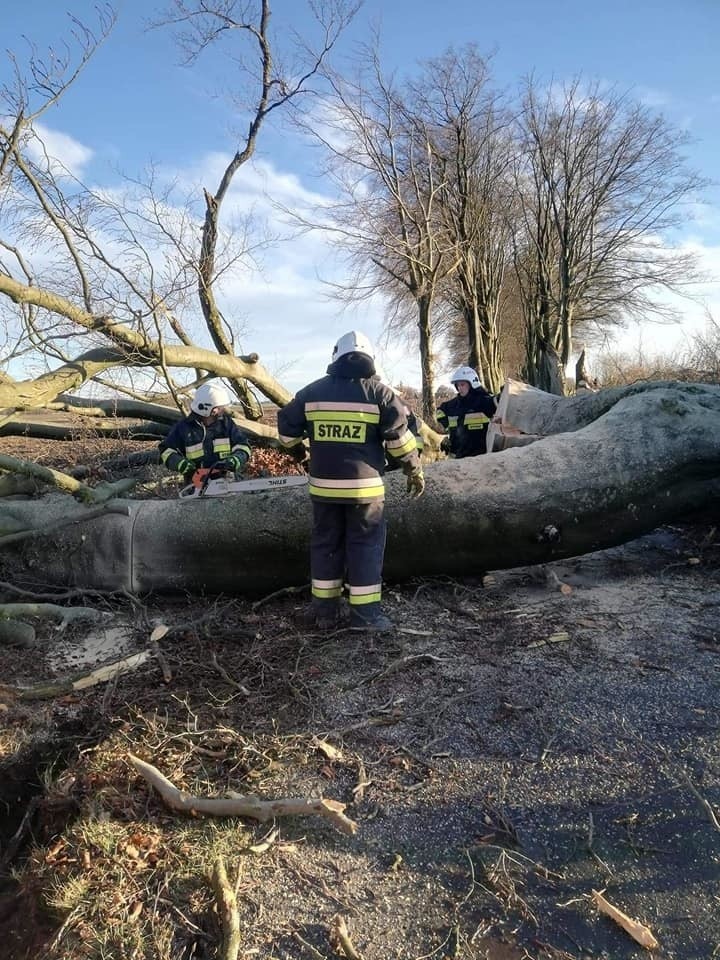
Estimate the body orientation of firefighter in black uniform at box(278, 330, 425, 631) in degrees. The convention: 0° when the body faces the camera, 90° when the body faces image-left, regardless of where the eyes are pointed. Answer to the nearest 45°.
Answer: approximately 180°

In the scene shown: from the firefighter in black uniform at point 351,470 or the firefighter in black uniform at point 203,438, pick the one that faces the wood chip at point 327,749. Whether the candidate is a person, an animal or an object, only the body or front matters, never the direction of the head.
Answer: the firefighter in black uniform at point 203,438

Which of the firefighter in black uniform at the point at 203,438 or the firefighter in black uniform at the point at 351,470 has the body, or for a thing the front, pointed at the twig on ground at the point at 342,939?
the firefighter in black uniform at the point at 203,438

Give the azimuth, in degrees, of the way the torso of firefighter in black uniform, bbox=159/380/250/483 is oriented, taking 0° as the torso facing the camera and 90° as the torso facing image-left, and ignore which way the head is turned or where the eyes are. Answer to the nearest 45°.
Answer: approximately 0°

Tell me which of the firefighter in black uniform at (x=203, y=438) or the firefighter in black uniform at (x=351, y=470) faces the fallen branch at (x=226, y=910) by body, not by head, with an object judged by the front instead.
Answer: the firefighter in black uniform at (x=203, y=438)

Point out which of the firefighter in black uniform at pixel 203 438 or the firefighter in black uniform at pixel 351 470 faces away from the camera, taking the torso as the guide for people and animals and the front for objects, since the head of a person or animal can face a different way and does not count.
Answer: the firefighter in black uniform at pixel 351 470

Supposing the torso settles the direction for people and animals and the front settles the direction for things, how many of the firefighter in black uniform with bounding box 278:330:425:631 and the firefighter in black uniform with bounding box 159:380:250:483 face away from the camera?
1

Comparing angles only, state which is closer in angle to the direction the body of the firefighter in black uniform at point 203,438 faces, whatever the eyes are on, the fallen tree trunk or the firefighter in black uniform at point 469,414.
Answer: the fallen tree trunk

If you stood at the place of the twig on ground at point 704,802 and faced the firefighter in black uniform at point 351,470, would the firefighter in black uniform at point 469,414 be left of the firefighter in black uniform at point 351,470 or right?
right

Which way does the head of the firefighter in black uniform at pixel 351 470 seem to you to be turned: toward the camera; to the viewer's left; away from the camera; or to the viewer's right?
away from the camera

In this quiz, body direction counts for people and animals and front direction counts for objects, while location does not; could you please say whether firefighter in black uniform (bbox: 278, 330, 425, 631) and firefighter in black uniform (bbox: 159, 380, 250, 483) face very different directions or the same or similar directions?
very different directions

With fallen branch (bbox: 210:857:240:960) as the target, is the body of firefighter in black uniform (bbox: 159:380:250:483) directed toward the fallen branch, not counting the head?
yes

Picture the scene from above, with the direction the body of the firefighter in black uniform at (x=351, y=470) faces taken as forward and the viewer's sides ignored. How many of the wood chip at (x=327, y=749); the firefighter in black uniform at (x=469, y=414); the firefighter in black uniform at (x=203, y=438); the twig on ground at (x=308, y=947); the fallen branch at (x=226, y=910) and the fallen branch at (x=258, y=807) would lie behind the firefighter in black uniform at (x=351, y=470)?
4

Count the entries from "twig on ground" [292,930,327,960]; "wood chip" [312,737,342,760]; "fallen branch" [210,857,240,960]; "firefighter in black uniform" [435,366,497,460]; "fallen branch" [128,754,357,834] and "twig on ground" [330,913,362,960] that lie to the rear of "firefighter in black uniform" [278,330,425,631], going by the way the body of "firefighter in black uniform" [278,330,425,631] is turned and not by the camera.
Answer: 5

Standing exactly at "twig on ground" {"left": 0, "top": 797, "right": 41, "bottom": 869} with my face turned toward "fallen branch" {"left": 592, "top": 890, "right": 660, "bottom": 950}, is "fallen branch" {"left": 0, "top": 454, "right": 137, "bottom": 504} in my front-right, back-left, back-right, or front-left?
back-left
